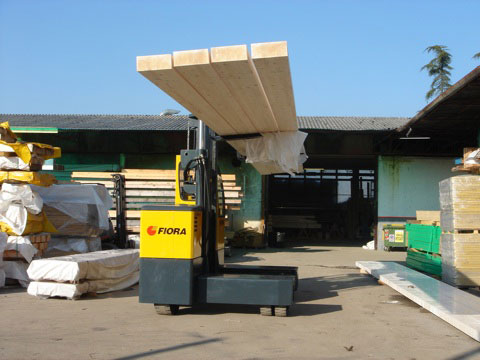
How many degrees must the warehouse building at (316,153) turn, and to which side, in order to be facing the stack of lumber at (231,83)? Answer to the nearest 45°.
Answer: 0° — it already faces it

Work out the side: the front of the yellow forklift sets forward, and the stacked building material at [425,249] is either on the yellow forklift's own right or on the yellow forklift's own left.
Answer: on the yellow forklift's own left

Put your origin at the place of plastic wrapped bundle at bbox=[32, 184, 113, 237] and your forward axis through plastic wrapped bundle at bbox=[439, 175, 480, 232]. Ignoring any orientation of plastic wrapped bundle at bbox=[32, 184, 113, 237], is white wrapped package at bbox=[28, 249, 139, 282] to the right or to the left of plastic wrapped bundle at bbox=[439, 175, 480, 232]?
right

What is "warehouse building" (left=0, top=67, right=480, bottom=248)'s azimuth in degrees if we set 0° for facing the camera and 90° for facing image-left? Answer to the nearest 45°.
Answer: approximately 0°
